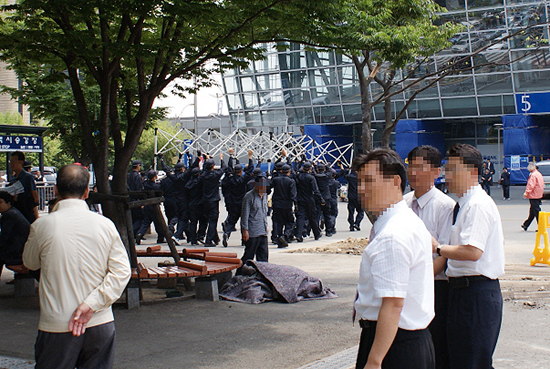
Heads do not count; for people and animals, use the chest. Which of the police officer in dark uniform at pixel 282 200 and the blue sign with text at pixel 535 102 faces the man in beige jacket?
the blue sign with text

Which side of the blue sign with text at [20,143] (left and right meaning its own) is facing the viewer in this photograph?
front

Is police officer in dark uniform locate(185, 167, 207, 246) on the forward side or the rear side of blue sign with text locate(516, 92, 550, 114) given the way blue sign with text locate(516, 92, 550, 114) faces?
on the forward side

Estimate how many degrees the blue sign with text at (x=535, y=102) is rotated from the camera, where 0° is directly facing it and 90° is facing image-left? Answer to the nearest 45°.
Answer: approximately 0°

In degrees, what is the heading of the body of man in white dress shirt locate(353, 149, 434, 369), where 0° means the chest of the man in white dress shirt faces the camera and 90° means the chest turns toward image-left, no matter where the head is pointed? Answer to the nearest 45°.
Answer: approximately 90°

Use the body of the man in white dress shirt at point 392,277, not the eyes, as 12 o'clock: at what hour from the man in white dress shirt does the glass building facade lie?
The glass building facade is roughly at 3 o'clock from the man in white dress shirt.

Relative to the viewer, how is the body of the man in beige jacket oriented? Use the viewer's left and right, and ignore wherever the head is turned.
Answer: facing away from the viewer

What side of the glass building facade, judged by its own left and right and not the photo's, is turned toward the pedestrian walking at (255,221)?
front

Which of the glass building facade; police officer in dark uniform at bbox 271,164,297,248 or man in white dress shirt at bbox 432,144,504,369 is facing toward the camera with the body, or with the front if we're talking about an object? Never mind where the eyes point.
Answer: the glass building facade

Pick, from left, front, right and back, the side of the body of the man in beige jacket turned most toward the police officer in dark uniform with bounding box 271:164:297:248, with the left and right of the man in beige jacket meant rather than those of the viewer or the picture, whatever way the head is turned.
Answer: front

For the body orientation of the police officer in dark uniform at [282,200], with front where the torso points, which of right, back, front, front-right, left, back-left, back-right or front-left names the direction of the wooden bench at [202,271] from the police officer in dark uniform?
back

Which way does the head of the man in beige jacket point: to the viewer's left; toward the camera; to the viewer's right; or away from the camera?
away from the camera

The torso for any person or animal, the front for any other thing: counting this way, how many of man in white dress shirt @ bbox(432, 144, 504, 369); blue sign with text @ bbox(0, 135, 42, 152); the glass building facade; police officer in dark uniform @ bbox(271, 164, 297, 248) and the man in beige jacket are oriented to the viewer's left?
1

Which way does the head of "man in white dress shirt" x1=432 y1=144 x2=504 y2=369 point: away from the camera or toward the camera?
toward the camera

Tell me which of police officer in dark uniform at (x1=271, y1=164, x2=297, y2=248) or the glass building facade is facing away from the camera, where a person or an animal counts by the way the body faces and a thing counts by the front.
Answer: the police officer in dark uniform

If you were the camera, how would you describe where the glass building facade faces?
facing the viewer
